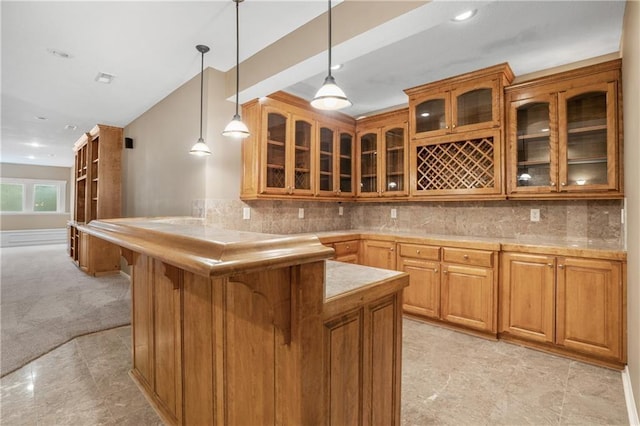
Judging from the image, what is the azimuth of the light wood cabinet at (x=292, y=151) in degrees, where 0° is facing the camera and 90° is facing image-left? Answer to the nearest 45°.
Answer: approximately 315°

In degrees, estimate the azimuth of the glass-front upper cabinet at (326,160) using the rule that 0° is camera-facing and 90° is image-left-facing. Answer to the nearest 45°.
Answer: approximately 315°

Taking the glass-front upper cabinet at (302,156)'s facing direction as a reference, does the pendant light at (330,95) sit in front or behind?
in front

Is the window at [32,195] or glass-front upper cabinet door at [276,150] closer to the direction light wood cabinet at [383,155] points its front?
the glass-front upper cabinet door

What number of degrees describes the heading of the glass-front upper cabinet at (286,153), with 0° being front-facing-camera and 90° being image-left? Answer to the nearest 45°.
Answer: approximately 315°

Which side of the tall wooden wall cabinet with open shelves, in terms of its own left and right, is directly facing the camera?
left

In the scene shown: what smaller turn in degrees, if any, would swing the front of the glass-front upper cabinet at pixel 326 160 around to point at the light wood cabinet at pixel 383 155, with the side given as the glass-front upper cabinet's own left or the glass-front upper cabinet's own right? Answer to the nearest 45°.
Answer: approximately 45° to the glass-front upper cabinet's own left

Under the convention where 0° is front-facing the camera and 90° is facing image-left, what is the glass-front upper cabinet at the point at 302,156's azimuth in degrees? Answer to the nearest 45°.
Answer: approximately 315°

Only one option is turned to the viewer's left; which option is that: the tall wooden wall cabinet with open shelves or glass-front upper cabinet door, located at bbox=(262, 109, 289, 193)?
the tall wooden wall cabinet with open shelves

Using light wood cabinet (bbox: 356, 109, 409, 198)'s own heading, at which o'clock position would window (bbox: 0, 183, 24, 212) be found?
The window is roughly at 2 o'clock from the light wood cabinet.

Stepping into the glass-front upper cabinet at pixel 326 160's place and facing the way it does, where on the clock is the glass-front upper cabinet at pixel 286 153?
the glass-front upper cabinet at pixel 286 153 is roughly at 3 o'clock from the glass-front upper cabinet at pixel 326 160.

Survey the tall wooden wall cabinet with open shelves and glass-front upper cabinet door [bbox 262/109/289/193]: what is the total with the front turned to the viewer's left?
1
